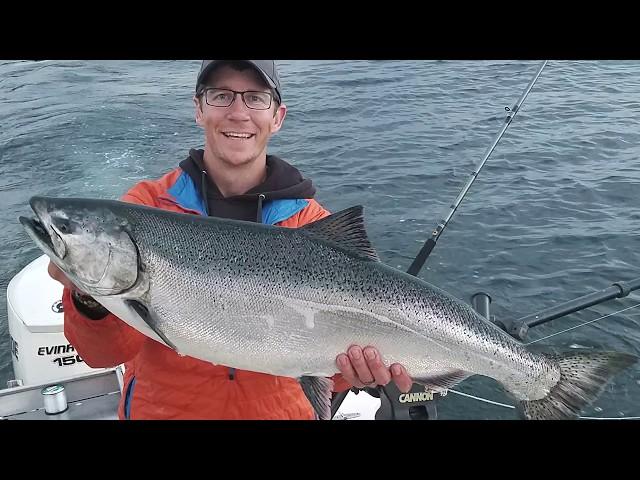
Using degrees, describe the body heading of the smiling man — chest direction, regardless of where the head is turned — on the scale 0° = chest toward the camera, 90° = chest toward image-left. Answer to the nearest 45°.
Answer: approximately 0°

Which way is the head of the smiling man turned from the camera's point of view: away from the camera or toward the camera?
toward the camera

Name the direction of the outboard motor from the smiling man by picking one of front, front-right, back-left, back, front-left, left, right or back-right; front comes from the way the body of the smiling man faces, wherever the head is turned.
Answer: back-right
